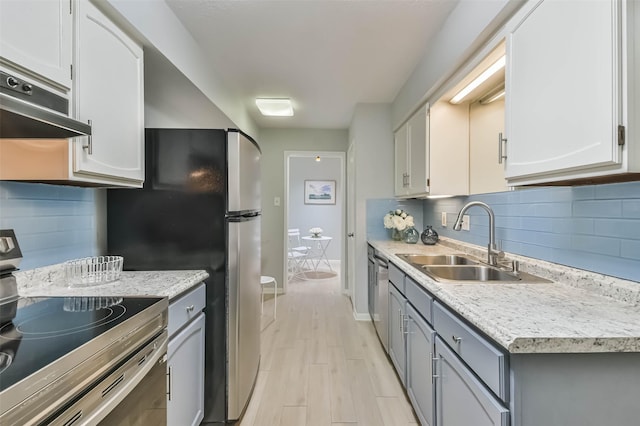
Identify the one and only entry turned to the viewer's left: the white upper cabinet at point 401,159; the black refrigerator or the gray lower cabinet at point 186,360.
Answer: the white upper cabinet

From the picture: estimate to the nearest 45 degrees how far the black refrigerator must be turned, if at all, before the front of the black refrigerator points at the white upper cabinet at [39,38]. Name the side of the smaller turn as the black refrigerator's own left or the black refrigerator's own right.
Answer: approximately 135° to the black refrigerator's own right

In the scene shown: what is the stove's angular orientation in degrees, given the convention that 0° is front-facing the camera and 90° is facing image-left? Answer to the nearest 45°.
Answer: approximately 315°

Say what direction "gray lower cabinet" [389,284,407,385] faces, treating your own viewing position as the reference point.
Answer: facing to the left of the viewer

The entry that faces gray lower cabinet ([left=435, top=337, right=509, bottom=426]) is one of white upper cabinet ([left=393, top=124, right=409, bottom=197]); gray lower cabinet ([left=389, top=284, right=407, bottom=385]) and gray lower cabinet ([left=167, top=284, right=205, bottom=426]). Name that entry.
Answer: gray lower cabinet ([left=167, top=284, right=205, bottom=426])

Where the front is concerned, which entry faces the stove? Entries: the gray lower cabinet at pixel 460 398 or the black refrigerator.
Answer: the gray lower cabinet

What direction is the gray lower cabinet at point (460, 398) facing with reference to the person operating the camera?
facing the viewer and to the left of the viewer

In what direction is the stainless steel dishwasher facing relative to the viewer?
to the viewer's left

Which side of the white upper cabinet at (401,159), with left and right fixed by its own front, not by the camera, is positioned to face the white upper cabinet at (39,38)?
left

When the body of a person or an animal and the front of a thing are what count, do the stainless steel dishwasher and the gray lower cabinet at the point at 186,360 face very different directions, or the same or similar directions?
very different directions

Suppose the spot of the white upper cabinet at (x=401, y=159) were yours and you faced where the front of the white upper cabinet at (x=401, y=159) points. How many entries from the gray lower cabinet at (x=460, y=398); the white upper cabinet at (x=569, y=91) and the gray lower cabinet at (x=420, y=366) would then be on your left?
3

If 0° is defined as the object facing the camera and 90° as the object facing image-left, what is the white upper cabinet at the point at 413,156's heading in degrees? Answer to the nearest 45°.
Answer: approximately 90°

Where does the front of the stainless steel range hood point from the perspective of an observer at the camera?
facing the viewer and to the right of the viewer

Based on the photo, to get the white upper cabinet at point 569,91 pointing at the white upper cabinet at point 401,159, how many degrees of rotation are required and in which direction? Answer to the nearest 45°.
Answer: approximately 90° to its right

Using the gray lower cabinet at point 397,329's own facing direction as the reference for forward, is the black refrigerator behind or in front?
in front
